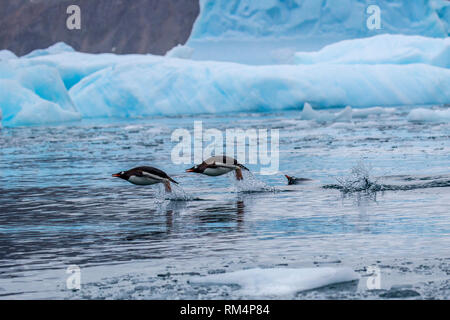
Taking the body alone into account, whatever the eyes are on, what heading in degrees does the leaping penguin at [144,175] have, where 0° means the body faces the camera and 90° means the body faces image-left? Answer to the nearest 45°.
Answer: approximately 90°

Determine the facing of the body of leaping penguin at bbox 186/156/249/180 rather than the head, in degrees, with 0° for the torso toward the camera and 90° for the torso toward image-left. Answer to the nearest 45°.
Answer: approximately 90°

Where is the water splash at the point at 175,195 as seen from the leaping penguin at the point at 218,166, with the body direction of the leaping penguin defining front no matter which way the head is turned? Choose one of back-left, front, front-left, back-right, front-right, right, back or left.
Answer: front-left

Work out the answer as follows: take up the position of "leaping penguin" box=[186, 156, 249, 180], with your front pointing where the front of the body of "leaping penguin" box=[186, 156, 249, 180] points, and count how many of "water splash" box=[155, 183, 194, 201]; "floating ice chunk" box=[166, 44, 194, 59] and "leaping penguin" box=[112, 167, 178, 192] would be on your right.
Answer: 1

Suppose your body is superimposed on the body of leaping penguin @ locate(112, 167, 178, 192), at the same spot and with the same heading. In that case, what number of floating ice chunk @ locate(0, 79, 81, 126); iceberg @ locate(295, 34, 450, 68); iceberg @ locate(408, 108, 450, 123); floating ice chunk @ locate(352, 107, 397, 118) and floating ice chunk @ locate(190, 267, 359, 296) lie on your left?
1

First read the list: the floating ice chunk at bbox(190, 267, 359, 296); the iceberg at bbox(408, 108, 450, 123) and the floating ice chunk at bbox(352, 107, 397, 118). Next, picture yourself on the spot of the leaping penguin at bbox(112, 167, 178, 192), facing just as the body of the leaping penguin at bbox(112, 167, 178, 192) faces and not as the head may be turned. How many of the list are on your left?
1

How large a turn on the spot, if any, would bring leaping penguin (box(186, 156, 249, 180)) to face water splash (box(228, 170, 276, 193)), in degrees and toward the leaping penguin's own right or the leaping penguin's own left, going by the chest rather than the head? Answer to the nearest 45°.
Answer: approximately 180°

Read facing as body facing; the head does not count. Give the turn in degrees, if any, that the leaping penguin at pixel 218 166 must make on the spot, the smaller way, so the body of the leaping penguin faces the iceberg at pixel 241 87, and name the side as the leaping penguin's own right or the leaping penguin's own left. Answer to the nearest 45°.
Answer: approximately 90° to the leaping penguin's own right

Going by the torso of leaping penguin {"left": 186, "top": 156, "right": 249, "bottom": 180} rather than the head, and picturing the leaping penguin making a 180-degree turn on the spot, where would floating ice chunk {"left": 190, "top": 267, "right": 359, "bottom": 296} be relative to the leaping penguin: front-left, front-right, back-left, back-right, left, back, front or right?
right

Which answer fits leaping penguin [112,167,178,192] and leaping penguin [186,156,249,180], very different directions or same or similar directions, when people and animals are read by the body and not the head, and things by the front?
same or similar directions

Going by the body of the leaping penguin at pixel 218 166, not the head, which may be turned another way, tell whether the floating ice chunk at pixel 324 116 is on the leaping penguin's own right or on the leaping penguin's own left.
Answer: on the leaping penguin's own right

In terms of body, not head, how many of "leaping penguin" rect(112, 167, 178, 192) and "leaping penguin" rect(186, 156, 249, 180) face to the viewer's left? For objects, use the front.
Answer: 2
